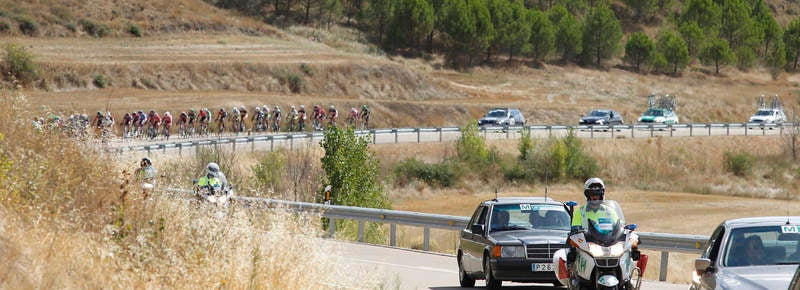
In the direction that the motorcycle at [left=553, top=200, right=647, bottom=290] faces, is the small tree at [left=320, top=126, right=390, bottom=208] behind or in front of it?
behind

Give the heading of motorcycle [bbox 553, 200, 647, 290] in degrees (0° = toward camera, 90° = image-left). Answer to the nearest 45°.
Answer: approximately 0°

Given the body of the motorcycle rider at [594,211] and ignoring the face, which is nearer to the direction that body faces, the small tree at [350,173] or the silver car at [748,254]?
the silver car

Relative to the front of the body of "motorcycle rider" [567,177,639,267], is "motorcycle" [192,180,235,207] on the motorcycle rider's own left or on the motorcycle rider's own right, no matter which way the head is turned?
on the motorcycle rider's own right

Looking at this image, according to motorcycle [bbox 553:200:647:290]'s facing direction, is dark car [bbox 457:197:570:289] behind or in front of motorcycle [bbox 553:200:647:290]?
behind

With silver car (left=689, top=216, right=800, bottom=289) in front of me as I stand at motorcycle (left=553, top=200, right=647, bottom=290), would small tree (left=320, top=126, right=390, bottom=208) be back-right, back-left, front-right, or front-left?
back-left

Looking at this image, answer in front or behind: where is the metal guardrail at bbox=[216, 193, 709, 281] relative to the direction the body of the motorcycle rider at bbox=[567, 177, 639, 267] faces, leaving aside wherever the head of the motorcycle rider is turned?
behind
